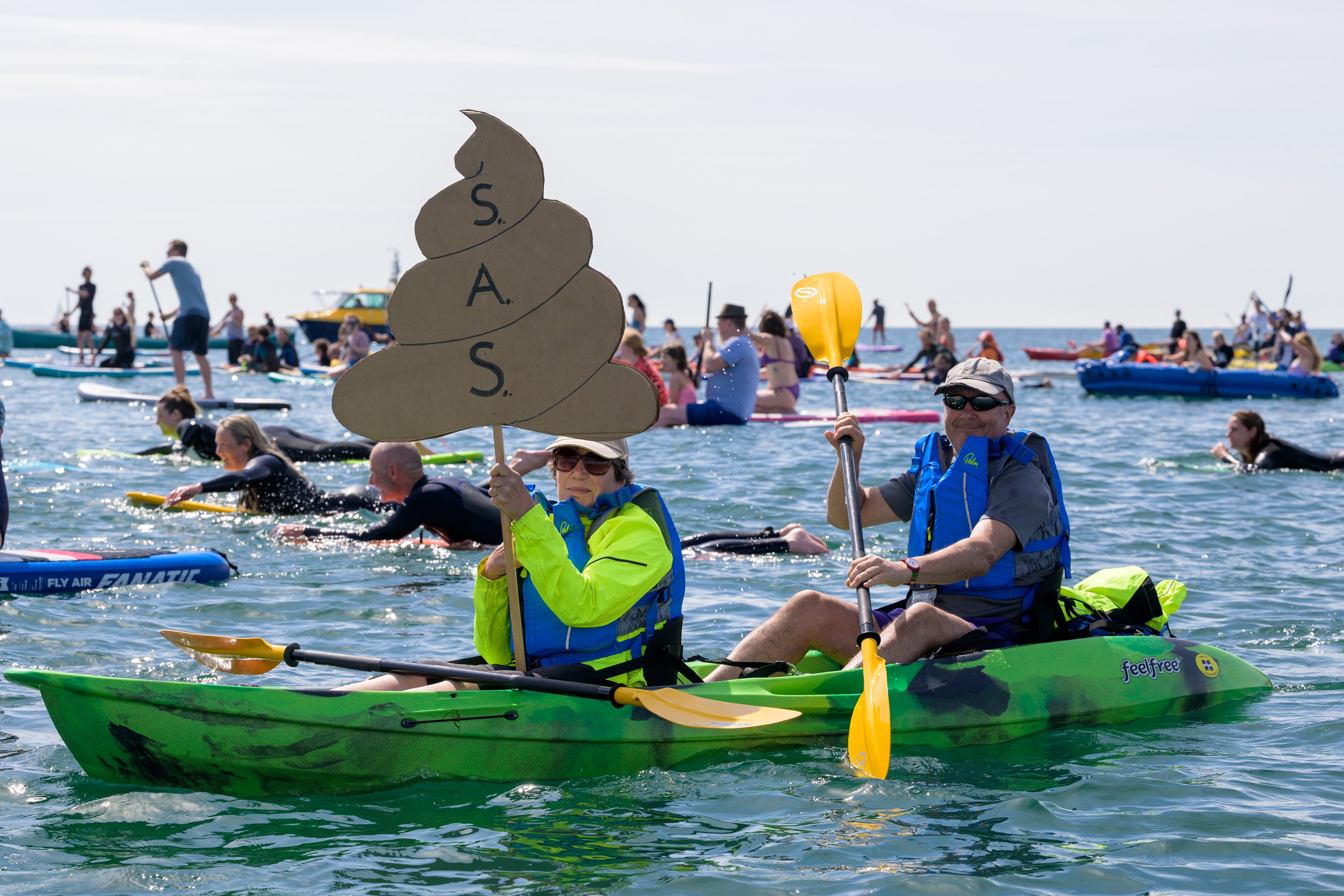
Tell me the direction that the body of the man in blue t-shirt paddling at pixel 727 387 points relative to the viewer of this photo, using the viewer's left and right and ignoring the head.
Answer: facing to the left of the viewer

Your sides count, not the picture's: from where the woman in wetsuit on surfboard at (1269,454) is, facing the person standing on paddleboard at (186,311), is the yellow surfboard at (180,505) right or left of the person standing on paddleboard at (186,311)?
left

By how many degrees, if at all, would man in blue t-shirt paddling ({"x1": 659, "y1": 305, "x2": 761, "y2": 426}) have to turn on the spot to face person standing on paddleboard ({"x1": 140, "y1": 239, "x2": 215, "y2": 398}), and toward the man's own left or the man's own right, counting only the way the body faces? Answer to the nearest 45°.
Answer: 0° — they already face them

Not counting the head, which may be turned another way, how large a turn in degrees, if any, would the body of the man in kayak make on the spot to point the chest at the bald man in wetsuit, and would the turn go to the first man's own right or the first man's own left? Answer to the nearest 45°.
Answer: approximately 90° to the first man's own right

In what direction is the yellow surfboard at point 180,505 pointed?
to the viewer's left

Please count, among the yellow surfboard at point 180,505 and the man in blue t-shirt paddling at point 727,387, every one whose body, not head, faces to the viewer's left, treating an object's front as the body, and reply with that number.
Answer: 2

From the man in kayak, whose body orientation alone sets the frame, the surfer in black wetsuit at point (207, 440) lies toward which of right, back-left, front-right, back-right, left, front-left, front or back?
right

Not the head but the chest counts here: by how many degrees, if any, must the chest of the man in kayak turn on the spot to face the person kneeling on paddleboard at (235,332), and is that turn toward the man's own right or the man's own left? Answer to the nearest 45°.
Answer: approximately 90° to the man's own right

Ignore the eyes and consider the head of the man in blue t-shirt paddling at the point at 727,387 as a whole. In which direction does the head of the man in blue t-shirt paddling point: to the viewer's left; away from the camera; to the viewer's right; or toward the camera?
to the viewer's left

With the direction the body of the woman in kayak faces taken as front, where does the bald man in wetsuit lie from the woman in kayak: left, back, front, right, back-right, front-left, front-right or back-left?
back-right
